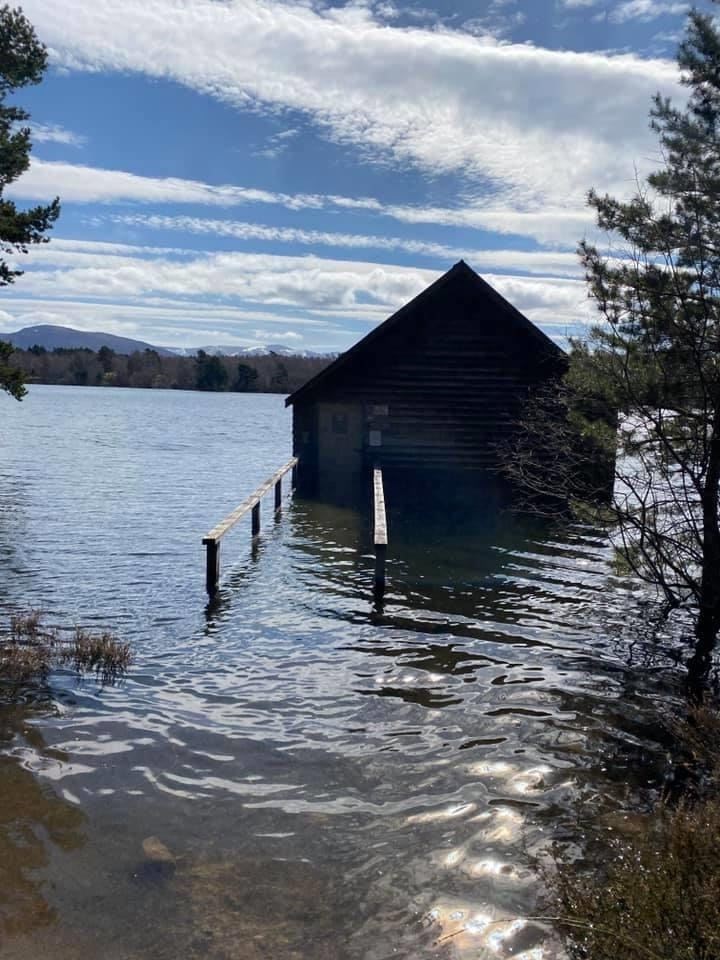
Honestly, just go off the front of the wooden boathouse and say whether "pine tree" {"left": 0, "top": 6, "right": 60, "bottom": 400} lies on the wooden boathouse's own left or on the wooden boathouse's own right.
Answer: on the wooden boathouse's own right

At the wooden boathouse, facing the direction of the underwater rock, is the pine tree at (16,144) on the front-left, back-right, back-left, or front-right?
front-right

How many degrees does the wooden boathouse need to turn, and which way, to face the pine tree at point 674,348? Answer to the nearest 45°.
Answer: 0° — it already faces it

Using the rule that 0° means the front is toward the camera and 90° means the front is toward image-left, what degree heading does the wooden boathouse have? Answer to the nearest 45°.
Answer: approximately 0°

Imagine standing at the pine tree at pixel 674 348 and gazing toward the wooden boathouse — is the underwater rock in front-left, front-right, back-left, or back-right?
back-left

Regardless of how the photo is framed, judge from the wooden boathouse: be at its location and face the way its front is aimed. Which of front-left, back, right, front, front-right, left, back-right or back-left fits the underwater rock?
front
